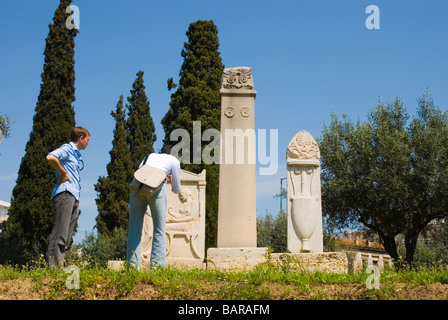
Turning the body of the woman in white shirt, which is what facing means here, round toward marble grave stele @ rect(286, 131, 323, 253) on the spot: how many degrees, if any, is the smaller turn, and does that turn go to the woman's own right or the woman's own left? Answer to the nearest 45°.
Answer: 0° — they already face it

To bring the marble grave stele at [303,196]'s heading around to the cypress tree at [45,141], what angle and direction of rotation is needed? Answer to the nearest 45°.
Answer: approximately 135° to its right

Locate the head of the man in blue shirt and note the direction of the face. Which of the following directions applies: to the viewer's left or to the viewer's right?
to the viewer's right

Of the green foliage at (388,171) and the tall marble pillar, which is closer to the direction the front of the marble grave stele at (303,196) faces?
the tall marble pillar

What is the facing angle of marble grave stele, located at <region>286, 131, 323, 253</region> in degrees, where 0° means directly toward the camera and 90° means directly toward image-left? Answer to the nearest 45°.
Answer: approximately 0°

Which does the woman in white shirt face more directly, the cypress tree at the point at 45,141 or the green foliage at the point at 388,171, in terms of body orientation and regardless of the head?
the green foliage

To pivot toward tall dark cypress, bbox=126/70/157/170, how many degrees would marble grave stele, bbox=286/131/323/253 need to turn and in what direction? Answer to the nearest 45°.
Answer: approximately 135° to its right

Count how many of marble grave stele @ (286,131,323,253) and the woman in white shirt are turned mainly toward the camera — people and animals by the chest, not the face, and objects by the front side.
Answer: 1

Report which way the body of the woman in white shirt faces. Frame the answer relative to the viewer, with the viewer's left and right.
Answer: facing away from the viewer and to the right of the viewer

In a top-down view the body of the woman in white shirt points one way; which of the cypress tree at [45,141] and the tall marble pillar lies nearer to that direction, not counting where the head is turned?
the tall marble pillar

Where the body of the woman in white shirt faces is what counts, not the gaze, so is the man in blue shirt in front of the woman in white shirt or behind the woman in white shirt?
behind
